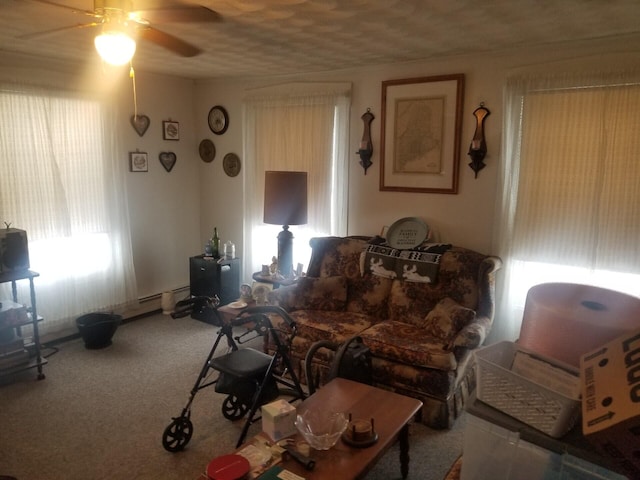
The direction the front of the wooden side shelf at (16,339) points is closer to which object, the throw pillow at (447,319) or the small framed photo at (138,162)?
the throw pillow

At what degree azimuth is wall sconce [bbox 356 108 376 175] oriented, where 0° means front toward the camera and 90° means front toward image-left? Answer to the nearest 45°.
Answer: approximately 45°

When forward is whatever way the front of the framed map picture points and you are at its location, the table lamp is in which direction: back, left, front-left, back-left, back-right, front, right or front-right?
front-right

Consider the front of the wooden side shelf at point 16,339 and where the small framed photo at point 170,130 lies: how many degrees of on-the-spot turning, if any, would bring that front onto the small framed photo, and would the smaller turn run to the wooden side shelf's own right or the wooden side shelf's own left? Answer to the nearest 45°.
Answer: approximately 90° to the wooden side shelf's own left

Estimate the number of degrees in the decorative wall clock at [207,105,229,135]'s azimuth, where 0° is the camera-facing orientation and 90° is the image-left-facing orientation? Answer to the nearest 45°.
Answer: approximately 45°

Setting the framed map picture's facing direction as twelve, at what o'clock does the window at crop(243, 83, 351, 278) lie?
The window is roughly at 2 o'clock from the framed map picture.

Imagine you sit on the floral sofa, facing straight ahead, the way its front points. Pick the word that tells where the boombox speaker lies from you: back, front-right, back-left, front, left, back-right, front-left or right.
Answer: front-right

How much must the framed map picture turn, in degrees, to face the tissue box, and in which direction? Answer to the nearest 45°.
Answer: approximately 45° to its left

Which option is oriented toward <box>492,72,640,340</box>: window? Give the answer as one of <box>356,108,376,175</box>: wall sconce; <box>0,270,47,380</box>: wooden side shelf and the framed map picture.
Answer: the wooden side shelf

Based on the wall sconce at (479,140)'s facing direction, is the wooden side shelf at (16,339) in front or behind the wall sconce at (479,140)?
in front

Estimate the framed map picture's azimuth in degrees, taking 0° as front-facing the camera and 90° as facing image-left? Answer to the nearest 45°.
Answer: approximately 45°

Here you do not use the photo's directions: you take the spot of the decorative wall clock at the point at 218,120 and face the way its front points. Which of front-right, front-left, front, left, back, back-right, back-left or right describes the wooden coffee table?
front-left

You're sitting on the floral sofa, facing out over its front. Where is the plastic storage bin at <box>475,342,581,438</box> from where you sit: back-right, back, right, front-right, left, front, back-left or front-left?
front-left

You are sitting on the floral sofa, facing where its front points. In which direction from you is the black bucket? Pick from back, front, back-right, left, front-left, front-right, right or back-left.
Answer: front-right

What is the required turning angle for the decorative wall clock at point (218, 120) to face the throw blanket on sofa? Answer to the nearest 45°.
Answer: approximately 90° to its left

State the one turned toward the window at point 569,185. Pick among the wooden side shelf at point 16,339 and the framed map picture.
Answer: the wooden side shelf

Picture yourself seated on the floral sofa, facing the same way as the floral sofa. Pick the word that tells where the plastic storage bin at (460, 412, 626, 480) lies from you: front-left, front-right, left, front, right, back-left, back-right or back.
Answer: front-left

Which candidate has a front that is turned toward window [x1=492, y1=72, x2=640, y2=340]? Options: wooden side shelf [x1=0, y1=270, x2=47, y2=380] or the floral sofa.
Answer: the wooden side shelf

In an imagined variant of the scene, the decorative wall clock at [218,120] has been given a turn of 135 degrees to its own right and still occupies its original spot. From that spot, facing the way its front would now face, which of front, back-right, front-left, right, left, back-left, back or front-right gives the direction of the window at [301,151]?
back-right

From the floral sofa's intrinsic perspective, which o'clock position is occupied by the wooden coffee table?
The wooden coffee table is roughly at 11 o'clock from the floral sofa.
